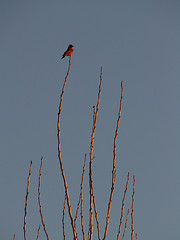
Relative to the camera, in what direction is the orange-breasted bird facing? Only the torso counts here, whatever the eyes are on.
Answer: to the viewer's right
